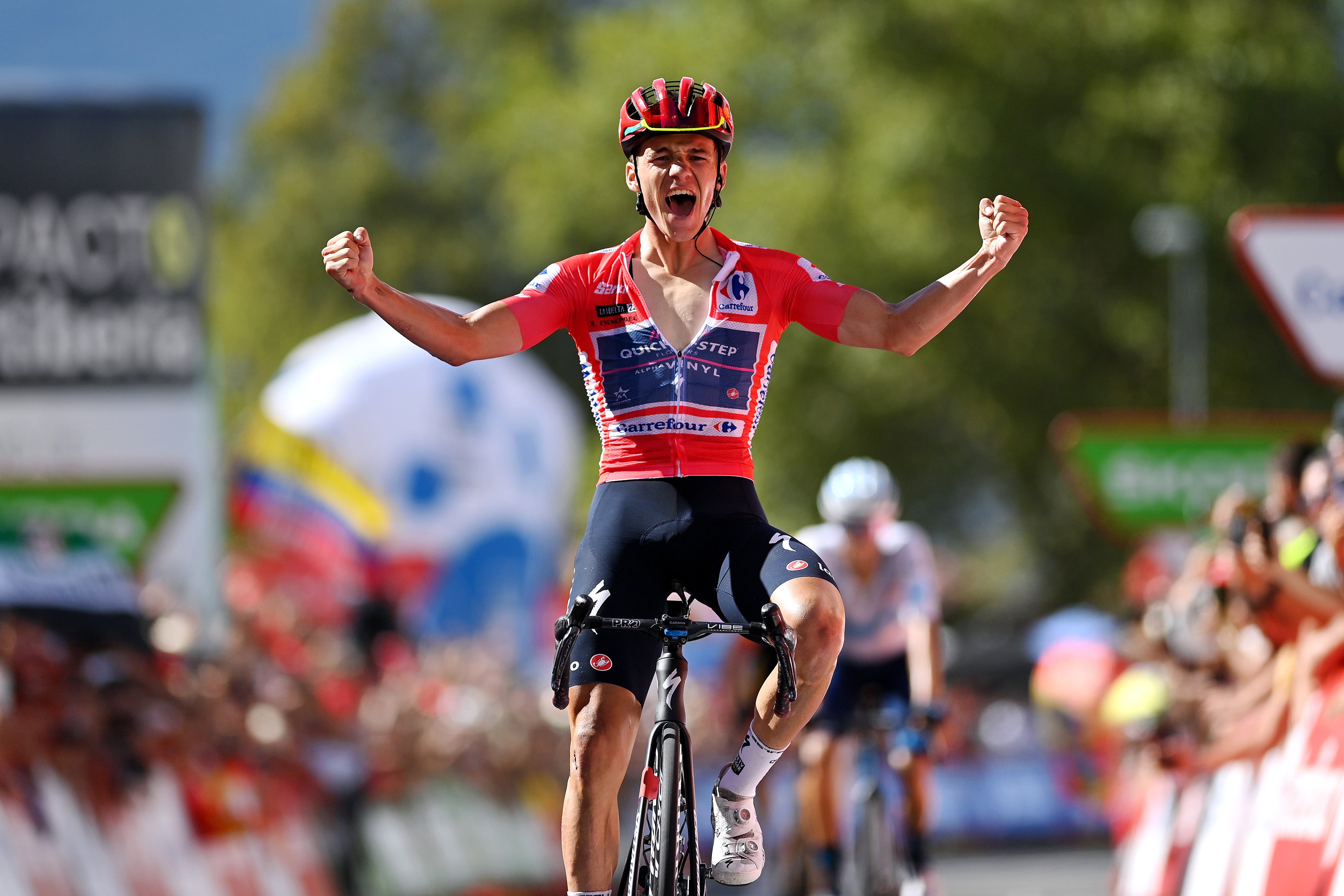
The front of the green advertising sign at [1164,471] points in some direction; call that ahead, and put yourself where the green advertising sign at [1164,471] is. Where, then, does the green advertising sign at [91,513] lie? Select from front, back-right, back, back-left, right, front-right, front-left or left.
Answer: front-right

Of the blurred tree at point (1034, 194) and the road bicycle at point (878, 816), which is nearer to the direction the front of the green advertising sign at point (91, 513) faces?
the road bicycle

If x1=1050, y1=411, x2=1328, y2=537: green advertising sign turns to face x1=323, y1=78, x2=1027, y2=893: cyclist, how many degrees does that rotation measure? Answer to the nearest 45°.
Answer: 0° — it already faces them

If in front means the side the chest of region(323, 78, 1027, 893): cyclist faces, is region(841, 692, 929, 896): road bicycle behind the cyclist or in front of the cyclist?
behind

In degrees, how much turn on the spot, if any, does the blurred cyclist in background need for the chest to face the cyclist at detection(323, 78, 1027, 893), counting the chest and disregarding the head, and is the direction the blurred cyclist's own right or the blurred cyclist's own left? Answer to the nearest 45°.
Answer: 0° — they already face them

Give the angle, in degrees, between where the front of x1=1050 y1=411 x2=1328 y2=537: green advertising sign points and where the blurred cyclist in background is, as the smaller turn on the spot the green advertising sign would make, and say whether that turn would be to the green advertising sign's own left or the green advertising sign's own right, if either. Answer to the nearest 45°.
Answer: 0° — it already faces them

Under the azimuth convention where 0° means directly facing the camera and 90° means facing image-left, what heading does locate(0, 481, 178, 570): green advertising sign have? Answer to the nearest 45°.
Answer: approximately 0°

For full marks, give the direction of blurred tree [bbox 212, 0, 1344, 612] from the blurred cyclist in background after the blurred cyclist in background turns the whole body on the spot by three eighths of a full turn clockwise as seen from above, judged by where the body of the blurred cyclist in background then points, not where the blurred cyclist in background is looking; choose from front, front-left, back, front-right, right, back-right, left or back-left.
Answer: front-right

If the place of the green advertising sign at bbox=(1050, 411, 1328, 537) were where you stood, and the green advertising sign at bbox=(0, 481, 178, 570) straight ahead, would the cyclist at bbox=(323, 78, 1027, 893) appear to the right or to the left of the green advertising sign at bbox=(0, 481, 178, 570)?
left

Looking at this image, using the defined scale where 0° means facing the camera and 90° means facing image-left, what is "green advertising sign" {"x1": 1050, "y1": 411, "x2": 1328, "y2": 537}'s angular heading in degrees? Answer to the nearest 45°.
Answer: approximately 0°
